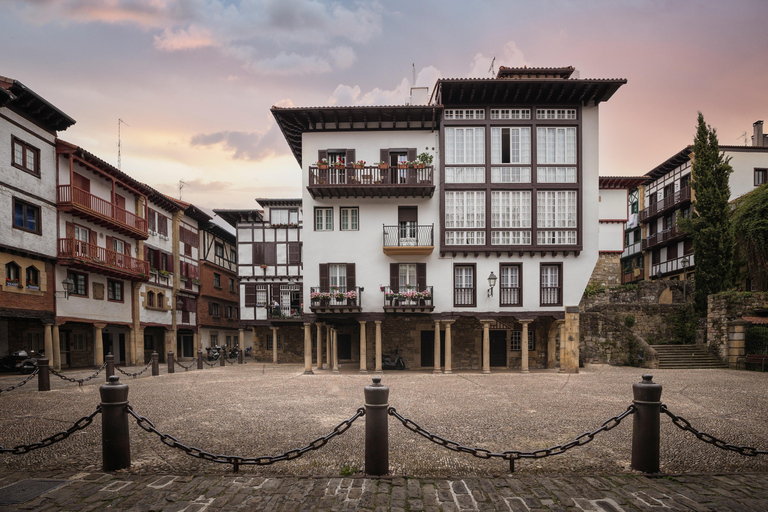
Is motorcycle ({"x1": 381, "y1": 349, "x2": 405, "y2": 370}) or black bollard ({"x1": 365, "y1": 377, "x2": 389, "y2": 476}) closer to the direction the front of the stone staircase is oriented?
the black bollard

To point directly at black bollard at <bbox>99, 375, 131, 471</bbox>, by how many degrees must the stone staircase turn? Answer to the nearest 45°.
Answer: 0° — it already faces it

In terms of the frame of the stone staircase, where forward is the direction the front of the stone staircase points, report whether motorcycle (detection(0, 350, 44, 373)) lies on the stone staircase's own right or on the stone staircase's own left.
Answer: on the stone staircase's own right

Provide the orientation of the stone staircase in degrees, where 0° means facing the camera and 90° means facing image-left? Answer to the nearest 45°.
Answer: approximately 0°

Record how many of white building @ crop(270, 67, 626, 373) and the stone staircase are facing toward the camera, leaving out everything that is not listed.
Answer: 2

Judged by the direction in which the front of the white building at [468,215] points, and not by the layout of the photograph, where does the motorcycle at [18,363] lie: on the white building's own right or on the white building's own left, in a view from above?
on the white building's own right

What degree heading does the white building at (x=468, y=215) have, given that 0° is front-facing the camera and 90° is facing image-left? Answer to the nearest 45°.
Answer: approximately 0°
